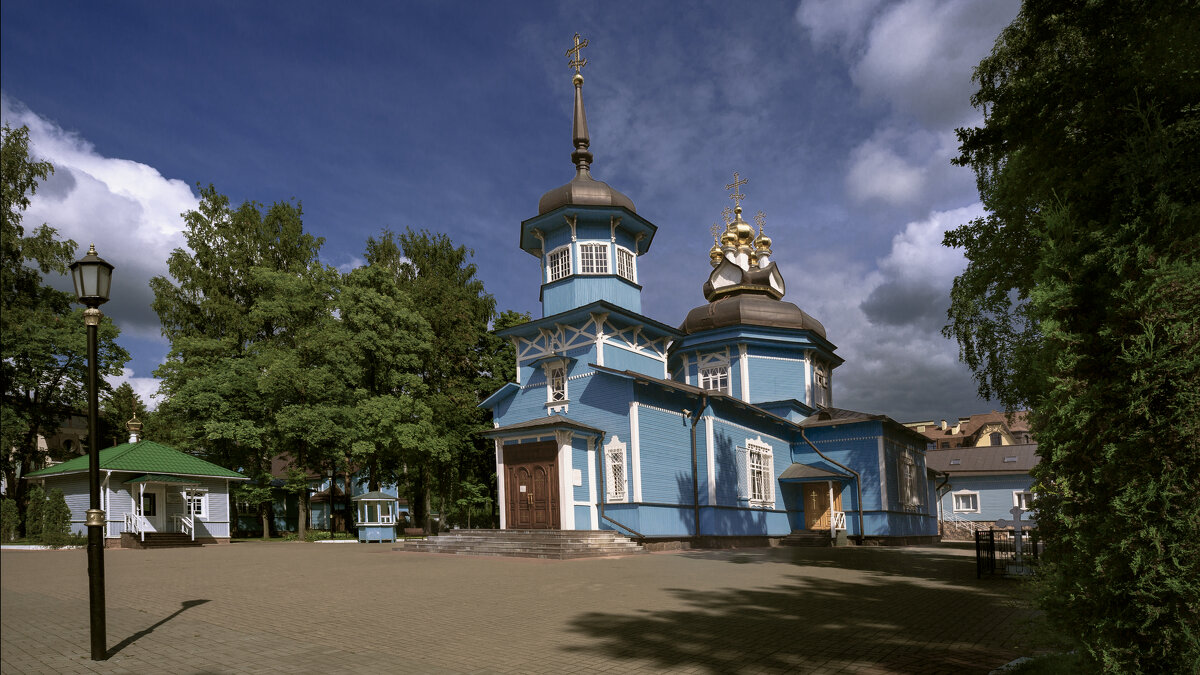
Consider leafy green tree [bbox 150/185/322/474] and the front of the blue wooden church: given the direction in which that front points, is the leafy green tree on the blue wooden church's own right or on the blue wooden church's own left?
on the blue wooden church's own right

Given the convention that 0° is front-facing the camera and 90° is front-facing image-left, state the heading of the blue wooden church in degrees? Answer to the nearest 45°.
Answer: approximately 45°

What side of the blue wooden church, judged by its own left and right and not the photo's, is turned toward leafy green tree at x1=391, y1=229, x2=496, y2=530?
right
